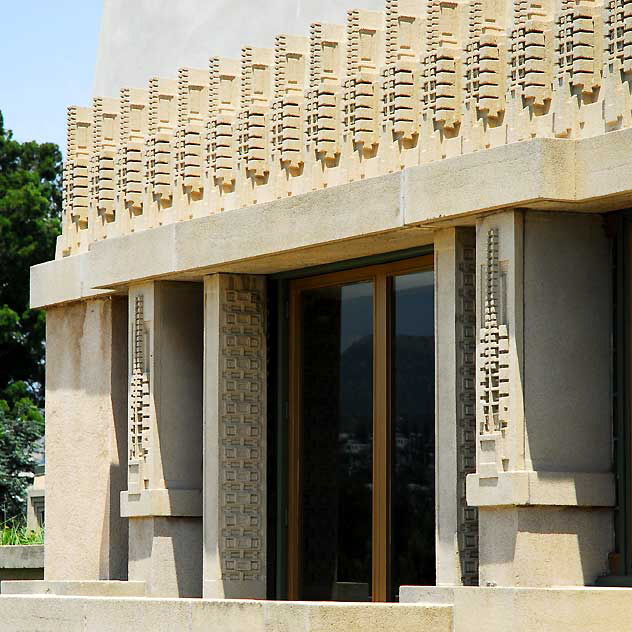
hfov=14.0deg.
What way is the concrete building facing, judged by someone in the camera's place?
facing the viewer and to the left of the viewer

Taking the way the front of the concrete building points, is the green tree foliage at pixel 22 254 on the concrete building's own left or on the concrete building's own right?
on the concrete building's own right
